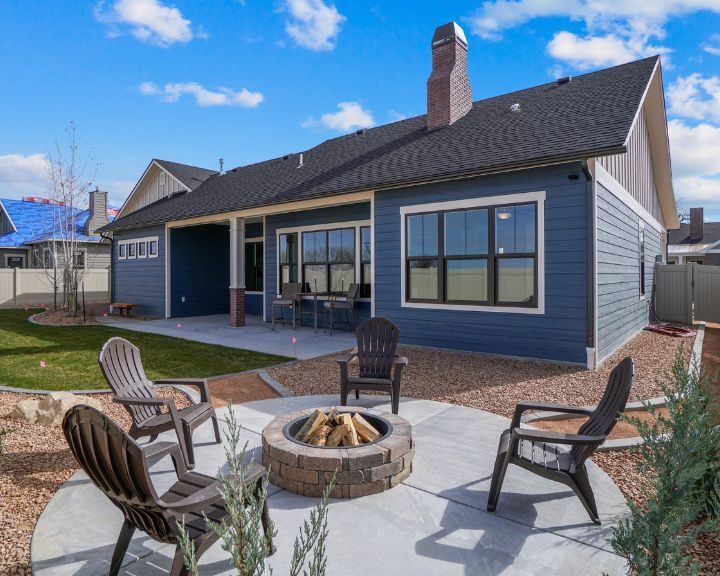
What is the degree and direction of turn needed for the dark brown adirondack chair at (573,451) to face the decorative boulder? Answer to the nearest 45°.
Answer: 0° — it already faces it

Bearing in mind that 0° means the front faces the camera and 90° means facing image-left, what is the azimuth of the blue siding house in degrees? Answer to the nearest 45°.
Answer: approximately 225°

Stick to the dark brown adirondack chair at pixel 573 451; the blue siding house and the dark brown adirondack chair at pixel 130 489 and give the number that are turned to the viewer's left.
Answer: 1

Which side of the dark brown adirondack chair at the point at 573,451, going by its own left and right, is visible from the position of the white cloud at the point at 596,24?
right

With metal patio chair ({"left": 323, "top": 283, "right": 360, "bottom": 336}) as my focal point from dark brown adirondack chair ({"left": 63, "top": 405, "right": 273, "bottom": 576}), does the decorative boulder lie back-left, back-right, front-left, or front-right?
front-left

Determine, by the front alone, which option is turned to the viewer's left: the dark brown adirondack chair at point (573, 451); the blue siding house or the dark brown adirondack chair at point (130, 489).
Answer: the dark brown adirondack chair at point (573, 451)

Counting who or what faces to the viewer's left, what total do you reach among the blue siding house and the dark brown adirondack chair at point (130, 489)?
0

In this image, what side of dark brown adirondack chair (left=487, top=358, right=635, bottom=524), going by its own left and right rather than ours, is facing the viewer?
left
